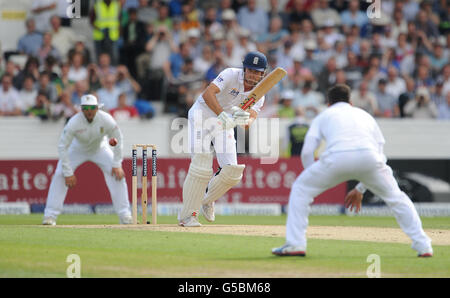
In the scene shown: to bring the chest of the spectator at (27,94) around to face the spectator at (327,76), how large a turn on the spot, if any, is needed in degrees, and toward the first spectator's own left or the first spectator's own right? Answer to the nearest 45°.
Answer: approximately 90° to the first spectator's own left

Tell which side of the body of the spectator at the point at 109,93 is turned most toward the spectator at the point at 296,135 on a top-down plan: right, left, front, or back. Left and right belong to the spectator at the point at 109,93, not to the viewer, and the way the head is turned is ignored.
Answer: left

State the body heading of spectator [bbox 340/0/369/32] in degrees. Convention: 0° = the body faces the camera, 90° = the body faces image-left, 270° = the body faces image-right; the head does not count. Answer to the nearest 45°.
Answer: approximately 0°

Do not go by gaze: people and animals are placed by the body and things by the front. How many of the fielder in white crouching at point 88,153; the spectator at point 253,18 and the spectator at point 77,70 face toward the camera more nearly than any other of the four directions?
3

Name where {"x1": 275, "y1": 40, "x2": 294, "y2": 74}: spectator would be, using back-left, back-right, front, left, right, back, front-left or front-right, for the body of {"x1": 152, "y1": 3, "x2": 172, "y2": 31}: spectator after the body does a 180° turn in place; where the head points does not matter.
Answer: right

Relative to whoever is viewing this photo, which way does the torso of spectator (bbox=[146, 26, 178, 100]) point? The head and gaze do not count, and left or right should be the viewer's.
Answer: facing the viewer

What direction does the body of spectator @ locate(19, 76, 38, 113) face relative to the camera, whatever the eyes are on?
toward the camera

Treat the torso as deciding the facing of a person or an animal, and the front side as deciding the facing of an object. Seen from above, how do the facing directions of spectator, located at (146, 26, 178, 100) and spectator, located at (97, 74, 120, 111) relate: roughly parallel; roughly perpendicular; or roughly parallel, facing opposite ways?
roughly parallel

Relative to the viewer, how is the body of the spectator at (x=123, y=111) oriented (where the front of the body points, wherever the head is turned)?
toward the camera

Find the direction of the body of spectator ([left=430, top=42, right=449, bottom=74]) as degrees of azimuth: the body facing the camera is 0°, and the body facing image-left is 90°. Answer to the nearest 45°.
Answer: approximately 0°

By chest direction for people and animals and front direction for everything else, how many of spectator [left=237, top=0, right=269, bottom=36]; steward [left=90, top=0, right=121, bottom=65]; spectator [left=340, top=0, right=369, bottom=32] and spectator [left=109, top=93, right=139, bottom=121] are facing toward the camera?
4
